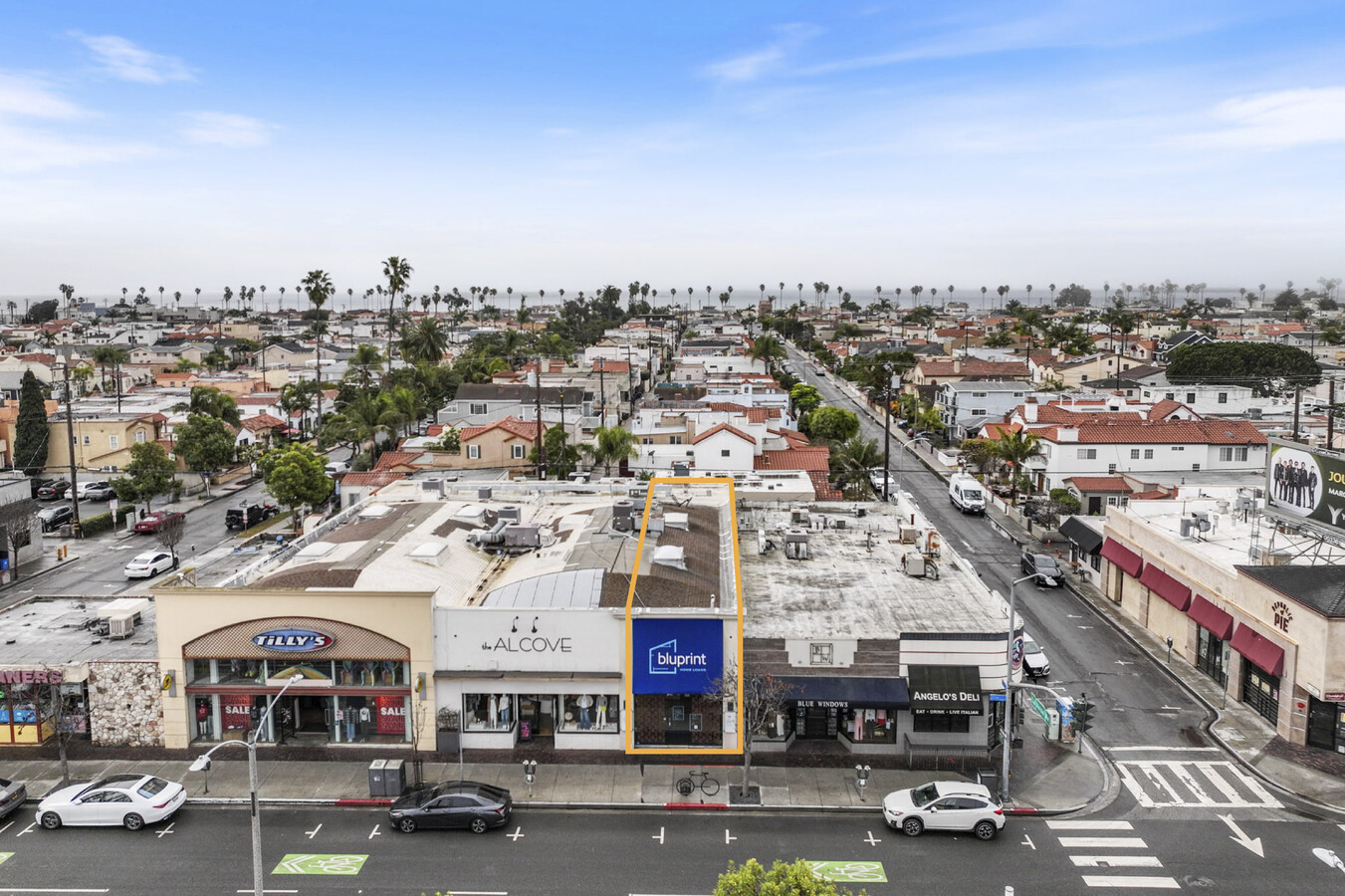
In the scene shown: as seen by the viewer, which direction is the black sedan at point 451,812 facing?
to the viewer's left

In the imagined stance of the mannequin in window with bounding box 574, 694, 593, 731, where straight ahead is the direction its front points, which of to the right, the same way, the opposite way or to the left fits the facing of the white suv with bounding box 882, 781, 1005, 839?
to the right

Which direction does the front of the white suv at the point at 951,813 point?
to the viewer's left

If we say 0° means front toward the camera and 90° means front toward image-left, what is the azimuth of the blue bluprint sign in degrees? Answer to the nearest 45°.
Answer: approximately 0°

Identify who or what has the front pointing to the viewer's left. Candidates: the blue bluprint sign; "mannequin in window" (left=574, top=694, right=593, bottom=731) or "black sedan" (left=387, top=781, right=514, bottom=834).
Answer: the black sedan

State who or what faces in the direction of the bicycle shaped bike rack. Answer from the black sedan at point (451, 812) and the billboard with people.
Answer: the billboard with people

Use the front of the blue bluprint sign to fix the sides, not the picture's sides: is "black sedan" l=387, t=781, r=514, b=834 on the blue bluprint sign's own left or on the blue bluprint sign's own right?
on the blue bluprint sign's own right

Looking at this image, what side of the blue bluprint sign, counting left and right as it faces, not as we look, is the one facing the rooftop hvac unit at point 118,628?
right

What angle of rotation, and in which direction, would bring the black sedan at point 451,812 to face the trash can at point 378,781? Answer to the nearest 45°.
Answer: approximately 45° to its right

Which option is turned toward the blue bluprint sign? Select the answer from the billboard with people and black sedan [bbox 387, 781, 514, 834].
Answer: the billboard with people
